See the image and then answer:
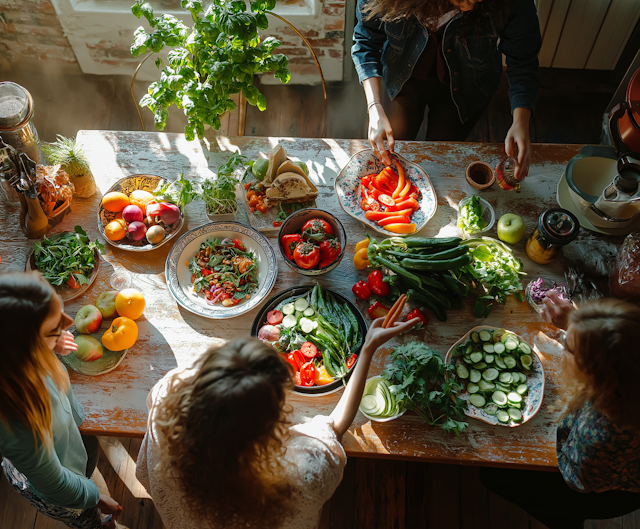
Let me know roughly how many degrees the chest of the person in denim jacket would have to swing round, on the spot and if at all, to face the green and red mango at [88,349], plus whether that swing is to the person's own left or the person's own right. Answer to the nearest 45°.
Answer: approximately 45° to the person's own right

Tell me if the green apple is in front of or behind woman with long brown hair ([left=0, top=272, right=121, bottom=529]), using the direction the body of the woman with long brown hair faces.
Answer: in front

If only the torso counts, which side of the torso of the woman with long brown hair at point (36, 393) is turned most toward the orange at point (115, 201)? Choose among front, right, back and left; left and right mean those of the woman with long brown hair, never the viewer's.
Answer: left

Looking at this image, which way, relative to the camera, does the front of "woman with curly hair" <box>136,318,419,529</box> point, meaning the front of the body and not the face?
away from the camera

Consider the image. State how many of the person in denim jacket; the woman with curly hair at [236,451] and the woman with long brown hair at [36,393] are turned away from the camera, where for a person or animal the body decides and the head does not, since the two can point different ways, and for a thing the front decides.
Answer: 1

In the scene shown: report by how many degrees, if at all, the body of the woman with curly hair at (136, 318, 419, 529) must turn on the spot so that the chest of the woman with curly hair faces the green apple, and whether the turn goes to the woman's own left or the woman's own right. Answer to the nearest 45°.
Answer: approximately 45° to the woman's own right

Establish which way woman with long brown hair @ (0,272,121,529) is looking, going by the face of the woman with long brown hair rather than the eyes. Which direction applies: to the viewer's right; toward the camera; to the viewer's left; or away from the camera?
to the viewer's right

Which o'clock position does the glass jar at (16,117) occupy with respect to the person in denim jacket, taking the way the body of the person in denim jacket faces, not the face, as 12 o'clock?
The glass jar is roughly at 2 o'clock from the person in denim jacket.

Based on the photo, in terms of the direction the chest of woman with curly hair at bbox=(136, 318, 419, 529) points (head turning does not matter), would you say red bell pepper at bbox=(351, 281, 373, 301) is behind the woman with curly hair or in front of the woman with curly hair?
in front

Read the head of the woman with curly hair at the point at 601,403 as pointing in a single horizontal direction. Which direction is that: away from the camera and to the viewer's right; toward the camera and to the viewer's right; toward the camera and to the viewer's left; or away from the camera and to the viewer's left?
away from the camera and to the viewer's left

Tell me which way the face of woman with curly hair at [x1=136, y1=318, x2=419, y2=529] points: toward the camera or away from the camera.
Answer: away from the camera

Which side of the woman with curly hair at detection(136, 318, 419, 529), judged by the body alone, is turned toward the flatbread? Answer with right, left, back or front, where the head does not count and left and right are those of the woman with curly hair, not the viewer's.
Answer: front

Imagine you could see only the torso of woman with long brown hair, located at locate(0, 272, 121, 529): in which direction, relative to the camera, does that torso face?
to the viewer's right
